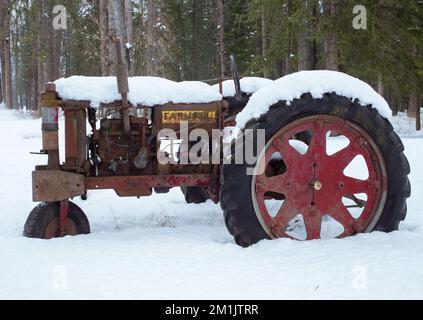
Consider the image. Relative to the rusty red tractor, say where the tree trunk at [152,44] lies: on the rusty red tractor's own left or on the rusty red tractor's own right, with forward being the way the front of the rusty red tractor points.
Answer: on the rusty red tractor's own right

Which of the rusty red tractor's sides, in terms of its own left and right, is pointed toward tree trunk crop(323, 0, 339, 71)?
right

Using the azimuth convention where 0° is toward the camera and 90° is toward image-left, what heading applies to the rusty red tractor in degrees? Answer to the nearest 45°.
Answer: approximately 90°
